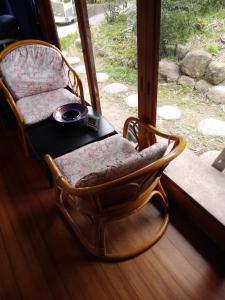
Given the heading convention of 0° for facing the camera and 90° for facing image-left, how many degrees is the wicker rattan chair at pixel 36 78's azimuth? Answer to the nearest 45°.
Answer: approximately 315°

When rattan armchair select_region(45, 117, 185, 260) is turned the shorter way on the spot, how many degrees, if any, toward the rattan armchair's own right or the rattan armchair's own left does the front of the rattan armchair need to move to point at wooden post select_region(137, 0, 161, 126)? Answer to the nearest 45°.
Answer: approximately 90° to the rattan armchair's own right

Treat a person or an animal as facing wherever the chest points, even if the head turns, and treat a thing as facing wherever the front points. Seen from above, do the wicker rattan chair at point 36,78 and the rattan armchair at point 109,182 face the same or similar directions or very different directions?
very different directions

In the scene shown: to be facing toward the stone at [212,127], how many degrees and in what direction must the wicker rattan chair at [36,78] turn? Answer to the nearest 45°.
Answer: approximately 90° to its left
